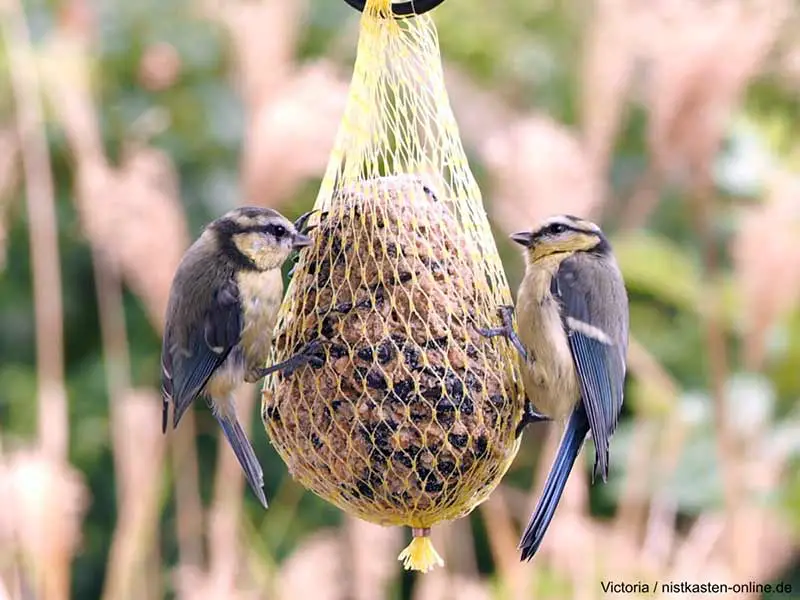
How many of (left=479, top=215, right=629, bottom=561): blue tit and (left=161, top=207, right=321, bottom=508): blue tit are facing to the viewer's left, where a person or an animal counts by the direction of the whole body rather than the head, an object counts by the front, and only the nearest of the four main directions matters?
1

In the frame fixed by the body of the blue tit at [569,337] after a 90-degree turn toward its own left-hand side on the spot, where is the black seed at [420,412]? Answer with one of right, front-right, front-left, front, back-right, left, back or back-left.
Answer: front-right

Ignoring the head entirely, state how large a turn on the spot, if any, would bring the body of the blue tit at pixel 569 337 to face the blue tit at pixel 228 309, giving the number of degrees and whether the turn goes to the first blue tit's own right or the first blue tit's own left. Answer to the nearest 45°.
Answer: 0° — it already faces it

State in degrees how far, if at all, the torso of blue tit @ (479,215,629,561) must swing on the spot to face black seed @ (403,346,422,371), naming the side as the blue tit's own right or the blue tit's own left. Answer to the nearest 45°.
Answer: approximately 45° to the blue tit's own left

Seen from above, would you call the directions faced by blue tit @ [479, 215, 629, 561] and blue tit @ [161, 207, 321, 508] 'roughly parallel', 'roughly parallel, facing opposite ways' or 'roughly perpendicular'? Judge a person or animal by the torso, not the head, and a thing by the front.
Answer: roughly parallel, facing opposite ways

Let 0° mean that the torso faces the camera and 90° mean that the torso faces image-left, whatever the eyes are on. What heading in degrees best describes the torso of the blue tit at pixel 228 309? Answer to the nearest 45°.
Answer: approximately 270°

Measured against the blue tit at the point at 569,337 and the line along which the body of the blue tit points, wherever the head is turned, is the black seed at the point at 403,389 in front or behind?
in front

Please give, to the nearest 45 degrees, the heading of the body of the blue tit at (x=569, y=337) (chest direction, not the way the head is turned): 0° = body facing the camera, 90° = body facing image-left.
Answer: approximately 90°

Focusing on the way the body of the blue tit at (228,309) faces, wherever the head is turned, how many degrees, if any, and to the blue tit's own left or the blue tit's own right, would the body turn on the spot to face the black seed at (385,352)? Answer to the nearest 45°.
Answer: approximately 45° to the blue tit's own right

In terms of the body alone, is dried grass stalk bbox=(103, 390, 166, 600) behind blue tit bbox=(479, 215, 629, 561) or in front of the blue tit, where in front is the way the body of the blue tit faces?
in front
